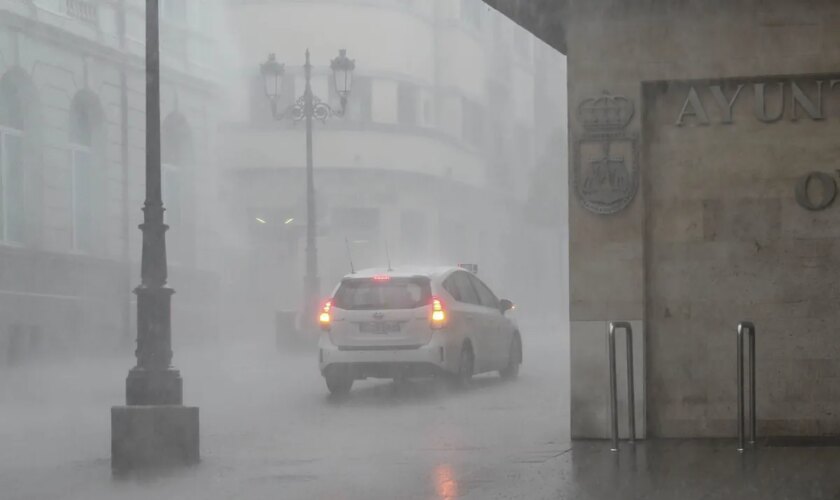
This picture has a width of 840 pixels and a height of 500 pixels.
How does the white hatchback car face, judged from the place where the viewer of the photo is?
facing away from the viewer and to the right of the viewer

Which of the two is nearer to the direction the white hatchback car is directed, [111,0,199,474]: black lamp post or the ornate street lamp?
the ornate street lamp

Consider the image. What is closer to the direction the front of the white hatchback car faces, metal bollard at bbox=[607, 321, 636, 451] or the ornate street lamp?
the ornate street lamp

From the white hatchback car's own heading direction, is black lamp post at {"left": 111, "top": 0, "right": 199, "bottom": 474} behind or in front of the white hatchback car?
behind

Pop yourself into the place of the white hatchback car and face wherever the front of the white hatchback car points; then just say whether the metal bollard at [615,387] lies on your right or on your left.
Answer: on your right

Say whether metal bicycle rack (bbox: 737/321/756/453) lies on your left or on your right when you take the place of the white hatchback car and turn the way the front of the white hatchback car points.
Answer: on your right

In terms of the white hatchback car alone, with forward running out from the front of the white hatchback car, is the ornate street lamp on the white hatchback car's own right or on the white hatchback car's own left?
on the white hatchback car's own left
